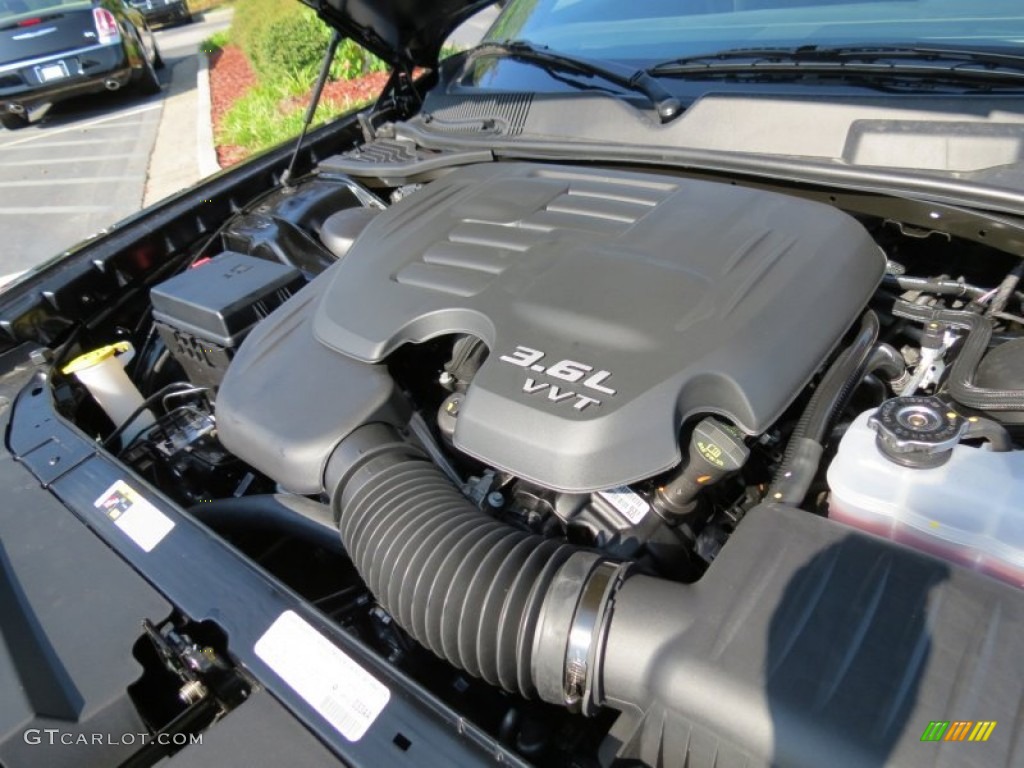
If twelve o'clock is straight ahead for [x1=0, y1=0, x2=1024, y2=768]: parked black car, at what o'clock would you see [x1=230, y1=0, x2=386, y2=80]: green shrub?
The green shrub is roughly at 4 o'clock from the parked black car.

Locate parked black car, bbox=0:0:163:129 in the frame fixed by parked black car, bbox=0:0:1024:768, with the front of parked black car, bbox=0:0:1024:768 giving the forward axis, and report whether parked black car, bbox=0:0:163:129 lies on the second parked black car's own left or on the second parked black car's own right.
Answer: on the second parked black car's own right

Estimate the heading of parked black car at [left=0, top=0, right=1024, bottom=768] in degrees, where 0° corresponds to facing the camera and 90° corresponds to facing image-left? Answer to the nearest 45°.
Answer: approximately 45°

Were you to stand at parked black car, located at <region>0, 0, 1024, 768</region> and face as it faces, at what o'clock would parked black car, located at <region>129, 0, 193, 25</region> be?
parked black car, located at <region>129, 0, 193, 25</region> is roughly at 4 o'clock from parked black car, located at <region>0, 0, 1024, 768</region>.

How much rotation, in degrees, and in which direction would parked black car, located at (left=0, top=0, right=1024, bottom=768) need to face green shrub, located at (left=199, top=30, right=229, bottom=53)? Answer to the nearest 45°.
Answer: approximately 135° to its right

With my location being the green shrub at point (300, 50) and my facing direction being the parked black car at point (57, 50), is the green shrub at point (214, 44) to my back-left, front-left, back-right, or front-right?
front-right
